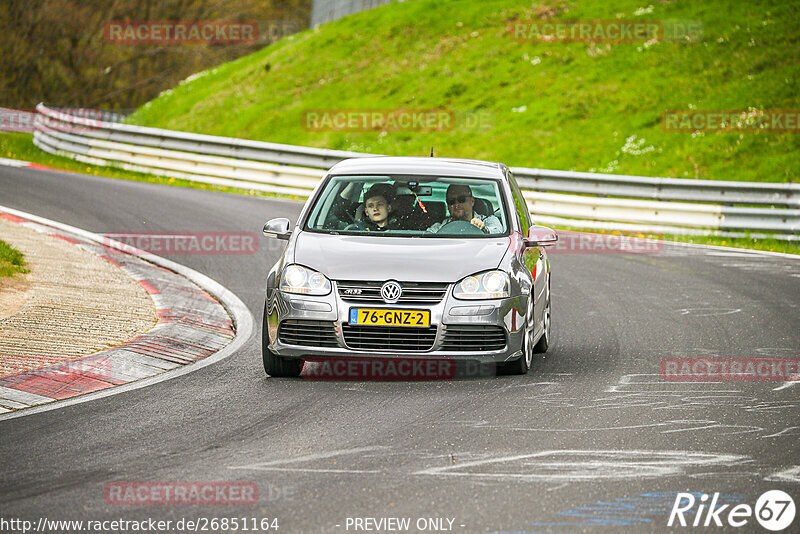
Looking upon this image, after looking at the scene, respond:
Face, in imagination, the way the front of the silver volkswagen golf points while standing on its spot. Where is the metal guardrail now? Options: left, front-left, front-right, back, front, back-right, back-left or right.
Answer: back

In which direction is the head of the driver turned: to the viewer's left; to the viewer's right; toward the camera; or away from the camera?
toward the camera

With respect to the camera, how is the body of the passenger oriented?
toward the camera

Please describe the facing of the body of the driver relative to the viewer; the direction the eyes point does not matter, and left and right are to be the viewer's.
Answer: facing the viewer

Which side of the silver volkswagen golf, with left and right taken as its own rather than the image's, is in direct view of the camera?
front
